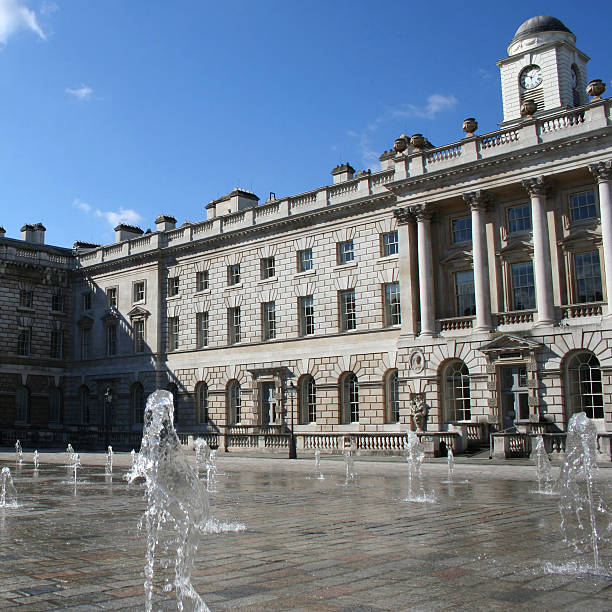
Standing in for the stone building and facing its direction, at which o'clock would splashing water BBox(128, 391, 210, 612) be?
The splashing water is roughly at 11 o'clock from the stone building.

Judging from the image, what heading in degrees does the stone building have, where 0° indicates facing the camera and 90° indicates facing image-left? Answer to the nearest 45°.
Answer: approximately 45°

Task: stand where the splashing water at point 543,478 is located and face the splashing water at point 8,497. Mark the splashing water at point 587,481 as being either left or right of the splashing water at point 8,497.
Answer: left

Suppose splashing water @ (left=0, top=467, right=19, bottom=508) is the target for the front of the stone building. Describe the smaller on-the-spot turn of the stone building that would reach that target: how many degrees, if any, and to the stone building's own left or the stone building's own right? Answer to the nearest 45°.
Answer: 0° — it already faces it

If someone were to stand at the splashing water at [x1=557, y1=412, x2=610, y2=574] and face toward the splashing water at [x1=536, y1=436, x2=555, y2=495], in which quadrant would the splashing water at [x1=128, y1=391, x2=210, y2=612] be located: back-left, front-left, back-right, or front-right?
back-left
